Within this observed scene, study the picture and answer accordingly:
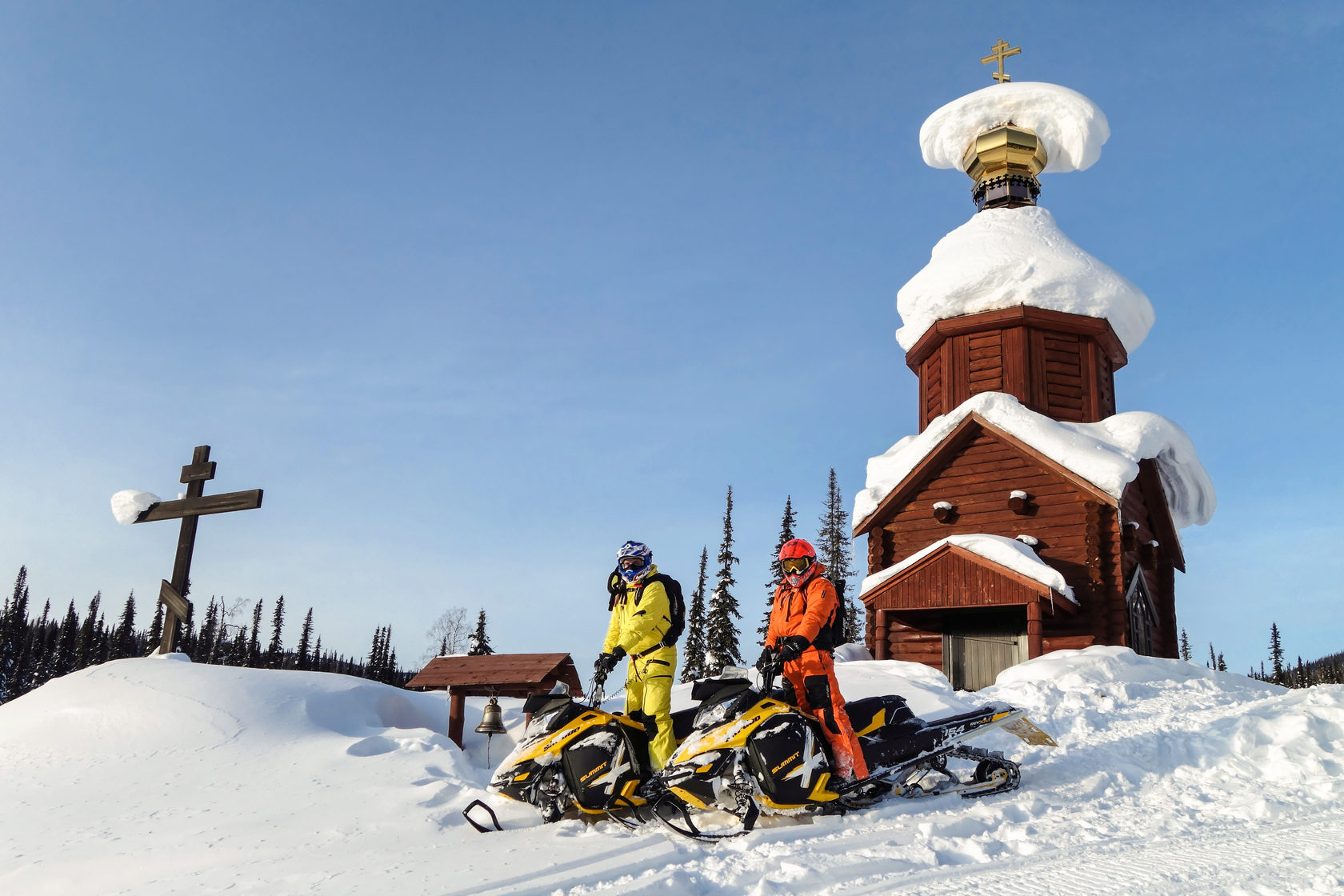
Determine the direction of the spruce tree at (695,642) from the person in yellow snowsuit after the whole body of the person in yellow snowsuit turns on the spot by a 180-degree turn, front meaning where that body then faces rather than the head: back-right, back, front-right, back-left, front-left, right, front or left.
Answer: front-left

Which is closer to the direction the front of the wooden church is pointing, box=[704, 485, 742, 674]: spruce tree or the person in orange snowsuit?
the person in orange snowsuit

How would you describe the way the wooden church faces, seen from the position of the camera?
facing the viewer

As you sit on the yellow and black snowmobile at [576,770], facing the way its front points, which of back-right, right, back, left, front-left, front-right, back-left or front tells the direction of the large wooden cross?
right

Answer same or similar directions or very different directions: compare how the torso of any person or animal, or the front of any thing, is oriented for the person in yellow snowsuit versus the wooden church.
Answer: same or similar directions

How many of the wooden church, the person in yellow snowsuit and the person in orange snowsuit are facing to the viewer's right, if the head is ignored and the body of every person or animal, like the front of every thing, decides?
0

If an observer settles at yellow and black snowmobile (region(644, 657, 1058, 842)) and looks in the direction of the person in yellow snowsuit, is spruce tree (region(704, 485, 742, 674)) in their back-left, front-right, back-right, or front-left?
front-right

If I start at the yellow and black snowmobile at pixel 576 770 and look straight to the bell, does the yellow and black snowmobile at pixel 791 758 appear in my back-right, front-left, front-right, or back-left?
back-right

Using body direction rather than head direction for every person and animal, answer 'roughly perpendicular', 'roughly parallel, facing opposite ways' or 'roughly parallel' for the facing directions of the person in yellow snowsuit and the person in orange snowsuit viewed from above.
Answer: roughly parallel

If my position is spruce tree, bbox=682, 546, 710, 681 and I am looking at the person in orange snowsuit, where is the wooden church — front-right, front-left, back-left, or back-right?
front-left

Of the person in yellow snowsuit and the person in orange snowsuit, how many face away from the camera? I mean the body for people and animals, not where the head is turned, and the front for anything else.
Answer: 0

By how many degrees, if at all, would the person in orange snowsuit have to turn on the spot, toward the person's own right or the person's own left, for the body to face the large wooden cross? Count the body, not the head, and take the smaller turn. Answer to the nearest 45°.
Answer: approximately 90° to the person's own right

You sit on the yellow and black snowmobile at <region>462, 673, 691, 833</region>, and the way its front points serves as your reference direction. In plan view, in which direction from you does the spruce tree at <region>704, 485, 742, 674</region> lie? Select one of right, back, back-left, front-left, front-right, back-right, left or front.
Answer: back-right

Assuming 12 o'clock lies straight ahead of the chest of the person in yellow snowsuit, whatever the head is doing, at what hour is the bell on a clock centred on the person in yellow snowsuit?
The bell is roughly at 4 o'clock from the person in yellow snowsuit.

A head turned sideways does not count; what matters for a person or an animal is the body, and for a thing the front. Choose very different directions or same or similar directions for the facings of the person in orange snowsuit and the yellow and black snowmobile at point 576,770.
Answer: same or similar directions

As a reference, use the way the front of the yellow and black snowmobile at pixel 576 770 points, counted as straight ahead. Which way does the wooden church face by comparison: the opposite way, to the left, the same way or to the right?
the same way
